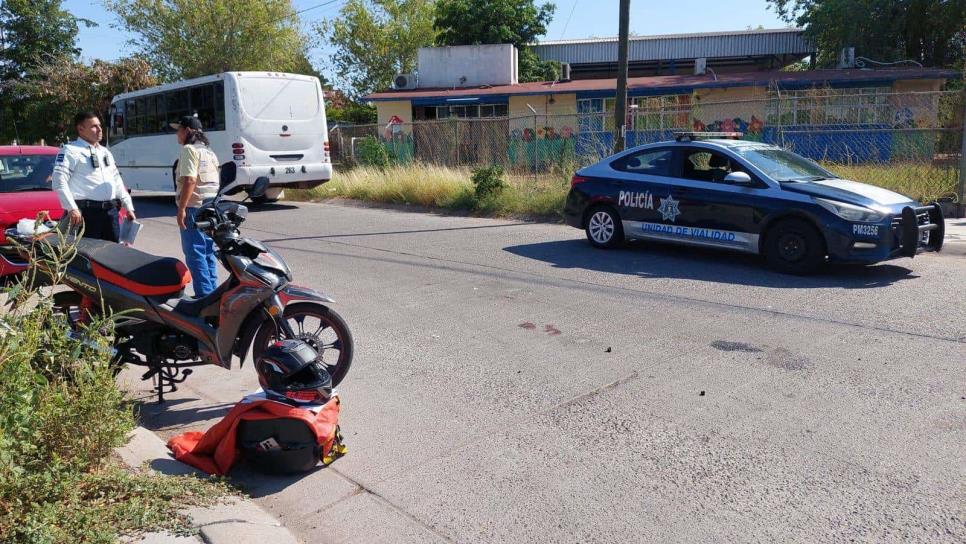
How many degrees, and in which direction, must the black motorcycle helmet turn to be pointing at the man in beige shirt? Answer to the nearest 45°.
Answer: approximately 135° to its left

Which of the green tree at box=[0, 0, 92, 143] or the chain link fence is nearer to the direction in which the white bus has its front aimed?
the green tree

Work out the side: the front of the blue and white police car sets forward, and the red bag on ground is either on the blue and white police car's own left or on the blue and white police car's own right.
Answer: on the blue and white police car's own right

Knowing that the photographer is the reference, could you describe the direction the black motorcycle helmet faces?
facing the viewer and to the right of the viewer

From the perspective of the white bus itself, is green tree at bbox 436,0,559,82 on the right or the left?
on its right

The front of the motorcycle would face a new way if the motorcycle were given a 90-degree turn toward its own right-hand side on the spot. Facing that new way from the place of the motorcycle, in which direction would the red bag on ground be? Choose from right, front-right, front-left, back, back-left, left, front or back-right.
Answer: front

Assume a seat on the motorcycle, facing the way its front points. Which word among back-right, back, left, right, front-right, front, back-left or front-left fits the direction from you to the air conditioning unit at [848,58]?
front-left

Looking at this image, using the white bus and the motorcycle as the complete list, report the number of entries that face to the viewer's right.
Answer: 1

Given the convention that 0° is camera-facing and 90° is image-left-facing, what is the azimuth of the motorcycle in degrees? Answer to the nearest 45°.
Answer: approximately 270°

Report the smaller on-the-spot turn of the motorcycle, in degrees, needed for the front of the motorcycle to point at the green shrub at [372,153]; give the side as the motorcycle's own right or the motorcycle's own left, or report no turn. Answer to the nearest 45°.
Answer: approximately 90° to the motorcycle's own left

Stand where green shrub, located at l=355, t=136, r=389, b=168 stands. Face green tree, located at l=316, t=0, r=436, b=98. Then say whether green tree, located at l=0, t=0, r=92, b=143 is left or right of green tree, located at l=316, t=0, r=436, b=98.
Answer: left

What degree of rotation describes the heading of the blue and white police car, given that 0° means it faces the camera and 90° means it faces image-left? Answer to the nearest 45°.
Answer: approximately 315°
